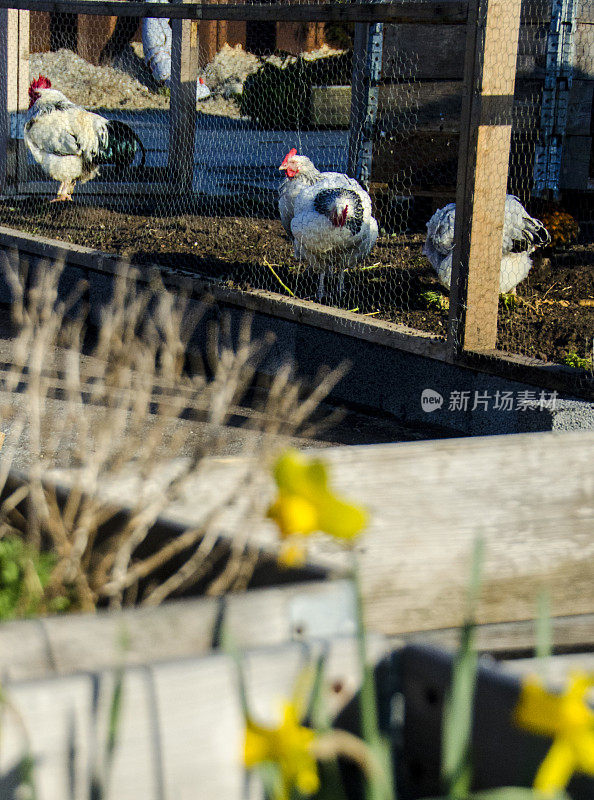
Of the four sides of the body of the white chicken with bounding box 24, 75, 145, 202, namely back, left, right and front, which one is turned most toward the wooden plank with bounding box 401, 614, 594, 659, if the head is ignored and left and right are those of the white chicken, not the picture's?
left

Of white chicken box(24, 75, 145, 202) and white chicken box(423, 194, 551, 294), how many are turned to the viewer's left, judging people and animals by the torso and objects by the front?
2

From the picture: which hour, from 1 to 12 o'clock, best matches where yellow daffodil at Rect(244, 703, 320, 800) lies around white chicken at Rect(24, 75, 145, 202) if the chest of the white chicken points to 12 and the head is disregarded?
The yellow daffodil is roughly at 9 o'clock from the white chicken.

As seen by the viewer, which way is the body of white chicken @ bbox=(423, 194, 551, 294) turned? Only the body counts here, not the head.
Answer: to the viewer's left

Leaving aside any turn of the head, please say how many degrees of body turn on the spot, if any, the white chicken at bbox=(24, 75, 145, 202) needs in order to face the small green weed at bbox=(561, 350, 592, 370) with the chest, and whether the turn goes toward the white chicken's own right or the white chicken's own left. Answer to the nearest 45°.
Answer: approximately 90° to the white chicken's own left

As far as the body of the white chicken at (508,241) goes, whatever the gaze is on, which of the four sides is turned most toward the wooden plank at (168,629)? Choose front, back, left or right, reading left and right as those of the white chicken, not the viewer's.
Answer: left

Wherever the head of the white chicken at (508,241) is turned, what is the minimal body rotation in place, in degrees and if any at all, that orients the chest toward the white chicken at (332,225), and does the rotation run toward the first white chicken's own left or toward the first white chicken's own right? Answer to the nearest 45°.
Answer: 0° — it already faces it

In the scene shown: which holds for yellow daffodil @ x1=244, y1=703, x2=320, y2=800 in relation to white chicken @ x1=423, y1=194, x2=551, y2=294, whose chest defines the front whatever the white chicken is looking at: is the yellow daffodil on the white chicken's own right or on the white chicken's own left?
on the white chicken's own left

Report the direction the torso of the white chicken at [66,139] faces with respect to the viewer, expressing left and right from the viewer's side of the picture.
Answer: facing to the left of the viewer

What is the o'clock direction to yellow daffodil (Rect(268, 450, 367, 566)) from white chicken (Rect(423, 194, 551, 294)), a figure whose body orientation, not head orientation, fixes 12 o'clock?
The yellow daffodil is roughly at 9 o'clock from the white chicken.
